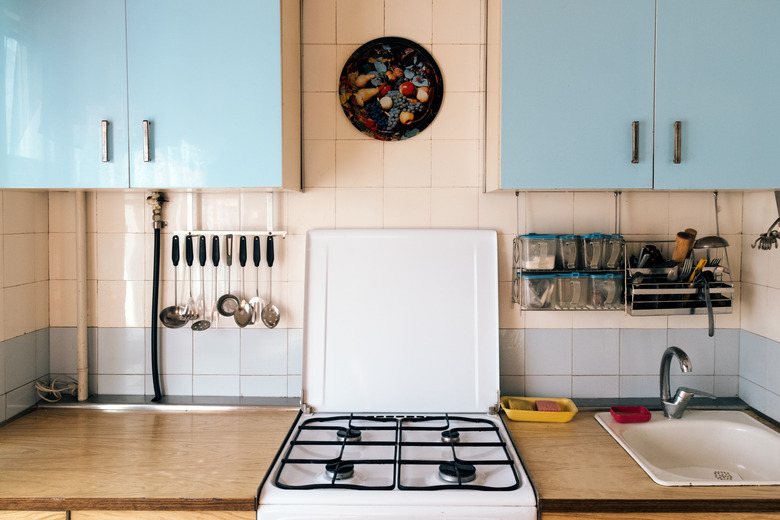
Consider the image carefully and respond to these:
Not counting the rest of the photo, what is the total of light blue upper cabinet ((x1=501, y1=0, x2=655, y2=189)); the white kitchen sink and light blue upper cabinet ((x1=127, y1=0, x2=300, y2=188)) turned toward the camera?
3

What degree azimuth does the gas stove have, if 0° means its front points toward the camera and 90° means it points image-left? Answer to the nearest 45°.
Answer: approximately 0°

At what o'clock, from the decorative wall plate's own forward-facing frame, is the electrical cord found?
The electrical cord is roughly at 3 o'clock from the decorative wall plate.

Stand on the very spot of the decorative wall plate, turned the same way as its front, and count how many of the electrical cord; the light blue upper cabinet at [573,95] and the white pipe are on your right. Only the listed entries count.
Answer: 2

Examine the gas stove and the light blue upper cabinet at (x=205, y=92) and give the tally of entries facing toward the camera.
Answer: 2

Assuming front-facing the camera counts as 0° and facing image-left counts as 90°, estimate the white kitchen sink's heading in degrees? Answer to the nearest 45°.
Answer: approximately 0°

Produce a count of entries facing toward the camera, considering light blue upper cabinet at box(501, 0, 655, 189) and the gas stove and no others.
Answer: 2
